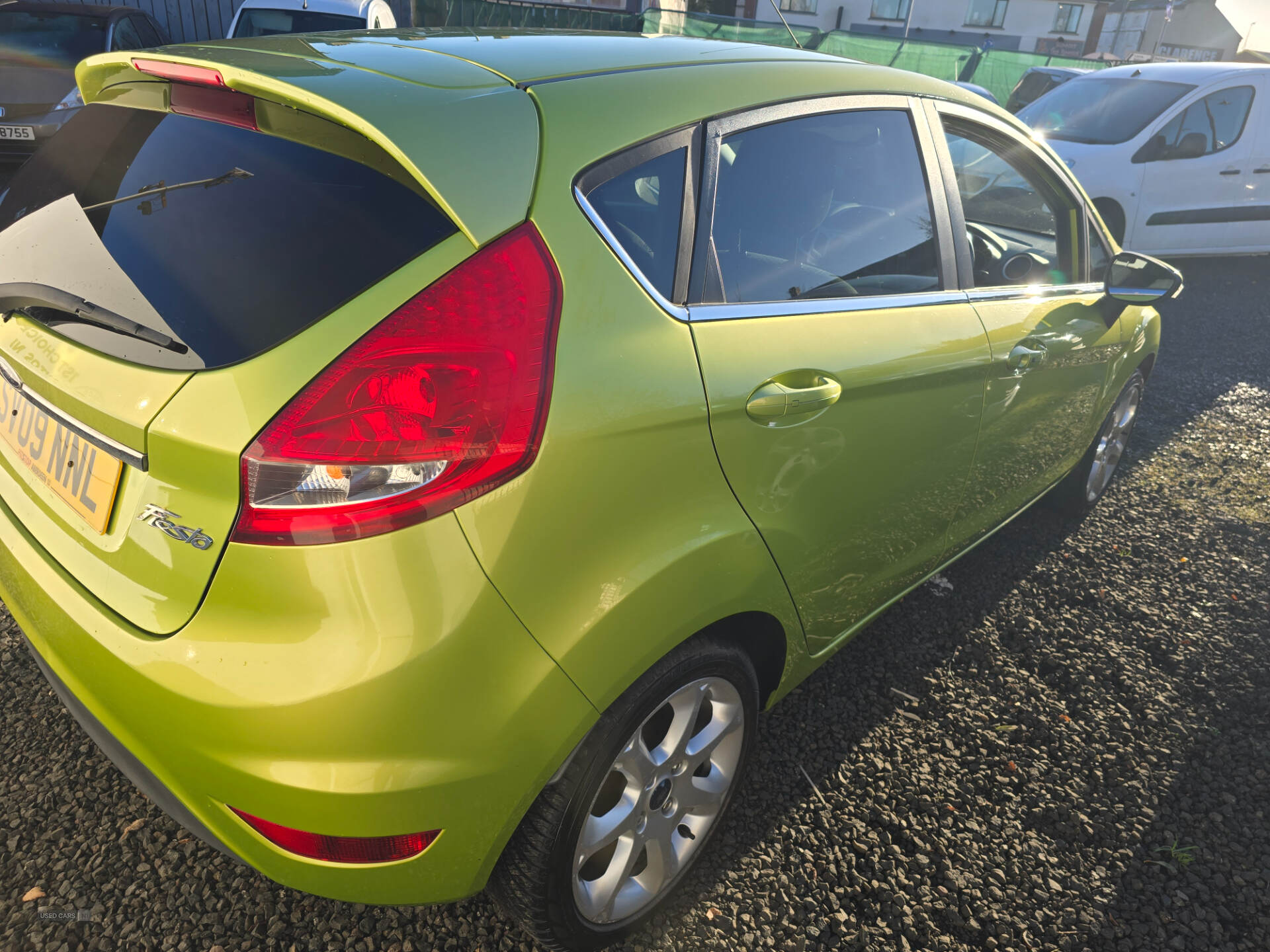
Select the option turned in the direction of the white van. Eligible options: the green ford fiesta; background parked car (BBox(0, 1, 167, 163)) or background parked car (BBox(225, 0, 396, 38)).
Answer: the green ford fiesta

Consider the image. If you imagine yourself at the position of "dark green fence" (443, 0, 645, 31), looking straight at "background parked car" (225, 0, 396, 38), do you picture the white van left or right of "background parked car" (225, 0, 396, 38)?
left

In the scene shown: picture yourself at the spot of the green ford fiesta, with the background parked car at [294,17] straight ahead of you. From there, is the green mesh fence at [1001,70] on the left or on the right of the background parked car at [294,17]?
right

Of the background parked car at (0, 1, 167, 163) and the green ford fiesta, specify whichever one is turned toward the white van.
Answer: the green ford fiesta

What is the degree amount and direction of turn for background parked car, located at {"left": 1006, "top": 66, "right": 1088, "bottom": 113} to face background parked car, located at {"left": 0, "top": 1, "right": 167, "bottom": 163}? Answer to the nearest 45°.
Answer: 0° — it already faces it

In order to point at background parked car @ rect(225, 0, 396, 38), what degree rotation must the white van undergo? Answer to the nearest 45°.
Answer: approximately 45° to its right

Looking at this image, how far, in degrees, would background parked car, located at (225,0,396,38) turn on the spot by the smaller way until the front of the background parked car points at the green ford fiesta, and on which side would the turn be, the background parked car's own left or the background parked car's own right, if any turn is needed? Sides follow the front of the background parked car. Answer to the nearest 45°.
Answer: approximately 45° to the background parked car's own left

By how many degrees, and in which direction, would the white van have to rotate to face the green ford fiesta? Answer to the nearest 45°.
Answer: approximately 45° to its left

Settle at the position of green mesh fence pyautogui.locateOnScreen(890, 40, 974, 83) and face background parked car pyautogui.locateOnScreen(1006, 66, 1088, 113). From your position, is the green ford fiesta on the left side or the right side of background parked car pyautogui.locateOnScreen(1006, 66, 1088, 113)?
right
